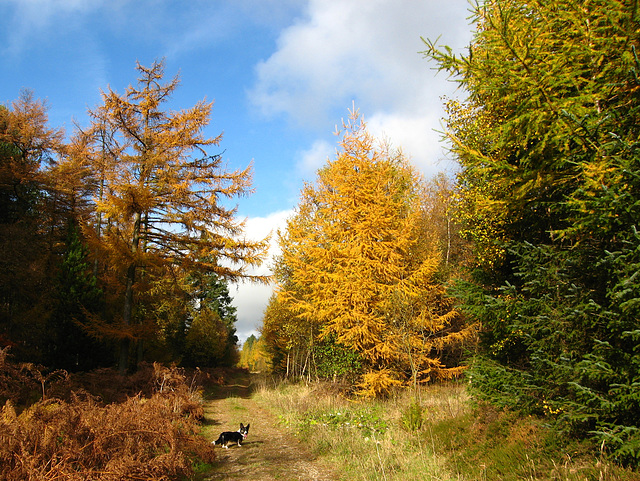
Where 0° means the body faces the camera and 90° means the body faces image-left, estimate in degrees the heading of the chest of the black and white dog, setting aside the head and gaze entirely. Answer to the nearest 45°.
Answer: approximately 270°

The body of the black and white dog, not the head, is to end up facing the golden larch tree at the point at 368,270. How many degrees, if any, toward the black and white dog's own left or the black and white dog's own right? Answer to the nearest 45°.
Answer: approximately 45° to the black and white dog's own left

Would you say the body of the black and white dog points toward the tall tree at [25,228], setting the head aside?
no

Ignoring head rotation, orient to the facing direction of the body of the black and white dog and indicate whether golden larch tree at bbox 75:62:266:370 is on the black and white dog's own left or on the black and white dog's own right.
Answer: on the black and white dog's own left

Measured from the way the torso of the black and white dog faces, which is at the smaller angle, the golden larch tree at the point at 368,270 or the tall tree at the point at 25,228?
the golden larch tree
